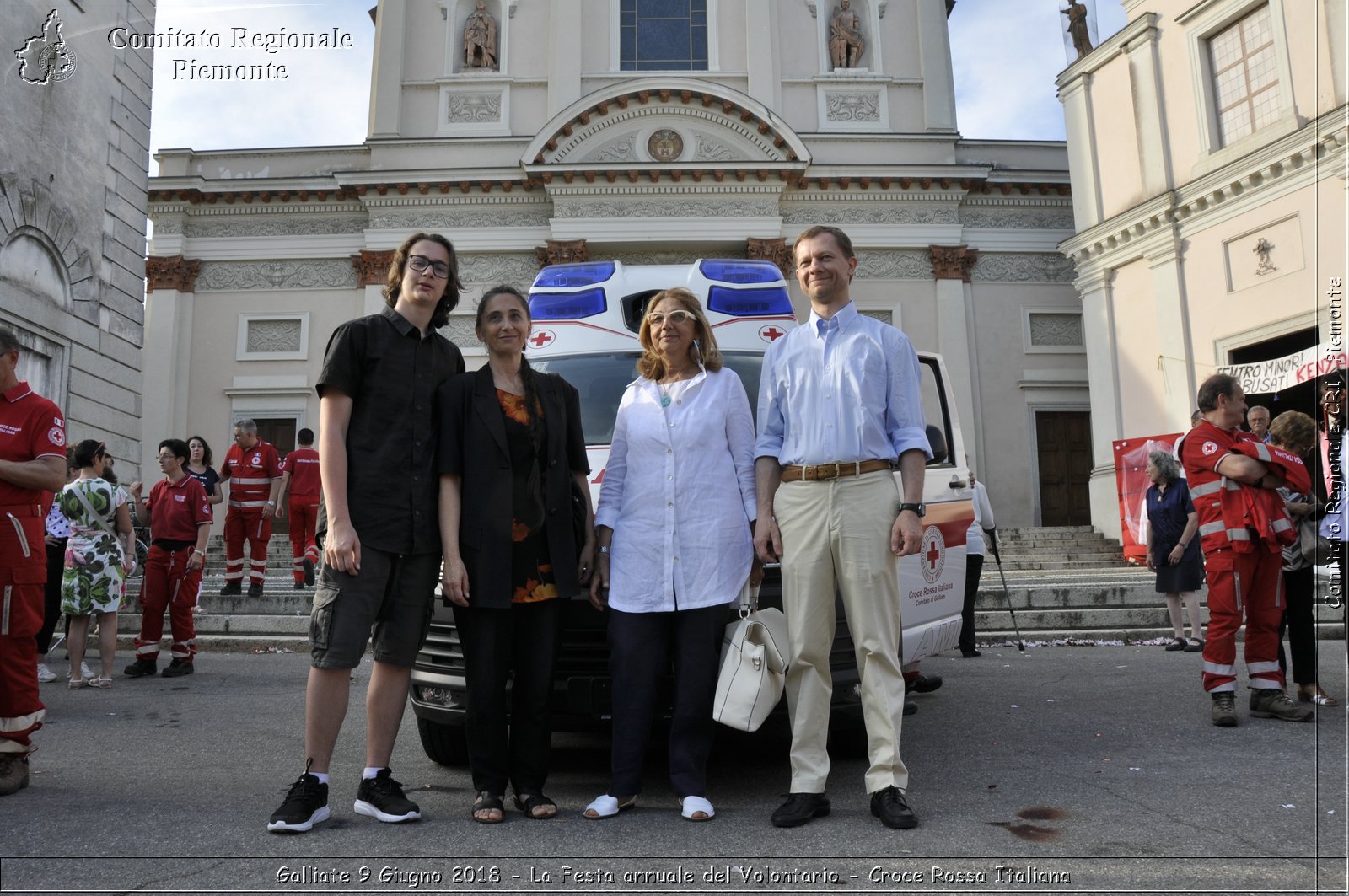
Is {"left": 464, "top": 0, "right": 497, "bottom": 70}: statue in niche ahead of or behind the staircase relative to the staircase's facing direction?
behind

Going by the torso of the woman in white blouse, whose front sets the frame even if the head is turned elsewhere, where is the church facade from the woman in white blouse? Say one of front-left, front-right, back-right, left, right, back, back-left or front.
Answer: back

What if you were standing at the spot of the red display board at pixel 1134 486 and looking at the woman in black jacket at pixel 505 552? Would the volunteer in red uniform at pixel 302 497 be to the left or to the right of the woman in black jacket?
right

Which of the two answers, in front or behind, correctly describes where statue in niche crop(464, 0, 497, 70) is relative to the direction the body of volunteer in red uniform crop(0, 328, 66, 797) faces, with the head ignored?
behind

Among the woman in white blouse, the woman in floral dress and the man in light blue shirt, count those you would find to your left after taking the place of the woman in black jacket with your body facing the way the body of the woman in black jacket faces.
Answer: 2

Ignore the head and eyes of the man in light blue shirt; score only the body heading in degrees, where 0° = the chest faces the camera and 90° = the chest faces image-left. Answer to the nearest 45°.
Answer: approximately 0°

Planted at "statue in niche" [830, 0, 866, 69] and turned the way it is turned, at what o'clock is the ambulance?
The ambulance is roughly at 12 o'clock from the statue in niche.
